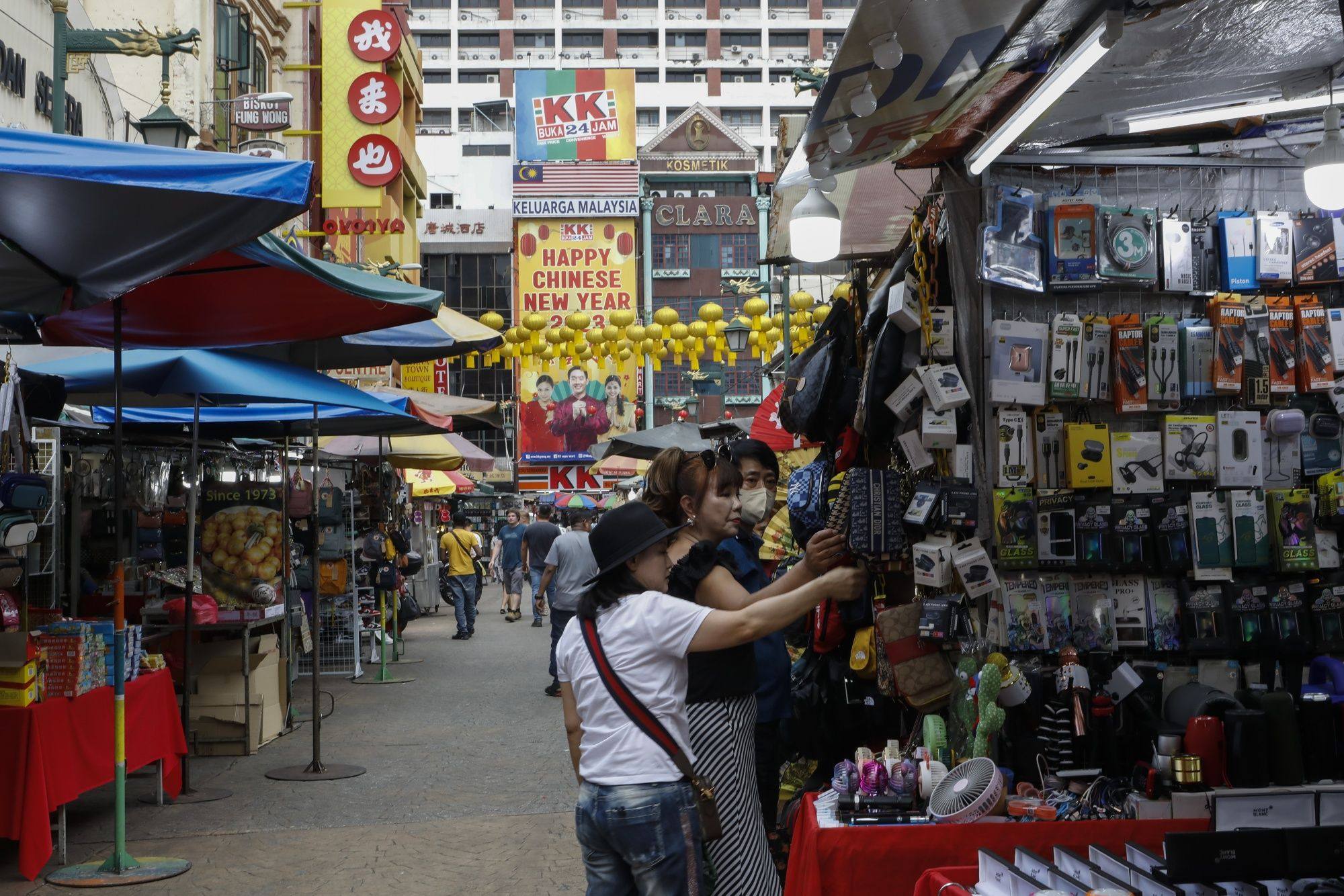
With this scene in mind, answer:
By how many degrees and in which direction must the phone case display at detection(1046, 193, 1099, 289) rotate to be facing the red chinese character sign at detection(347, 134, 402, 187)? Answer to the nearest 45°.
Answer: approximately 135° to its right

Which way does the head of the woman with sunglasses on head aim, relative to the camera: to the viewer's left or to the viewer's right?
to the viewer's right

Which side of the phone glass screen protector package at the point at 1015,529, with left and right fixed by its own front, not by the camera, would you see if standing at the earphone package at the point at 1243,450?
left

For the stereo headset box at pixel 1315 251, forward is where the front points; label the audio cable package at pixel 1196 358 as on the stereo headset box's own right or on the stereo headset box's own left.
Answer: on the stereo headset box's own right

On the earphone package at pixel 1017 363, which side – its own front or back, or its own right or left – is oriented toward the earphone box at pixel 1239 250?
left

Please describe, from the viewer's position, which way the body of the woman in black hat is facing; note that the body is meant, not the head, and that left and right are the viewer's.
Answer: facing away from the viewer and to the right of the viewer

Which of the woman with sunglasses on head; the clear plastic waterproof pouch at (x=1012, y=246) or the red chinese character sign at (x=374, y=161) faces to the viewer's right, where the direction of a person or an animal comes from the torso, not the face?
the woman with sunglasses on head
